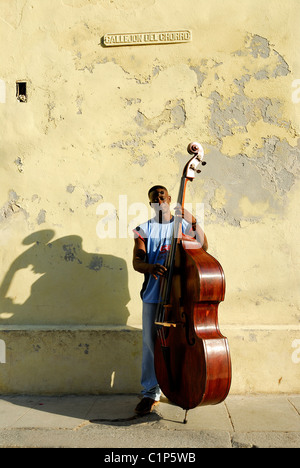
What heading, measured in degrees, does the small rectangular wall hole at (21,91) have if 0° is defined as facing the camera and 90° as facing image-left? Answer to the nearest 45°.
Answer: approximately 0°

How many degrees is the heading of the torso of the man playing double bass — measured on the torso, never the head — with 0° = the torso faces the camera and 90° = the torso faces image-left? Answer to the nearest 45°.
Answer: approximately 0°

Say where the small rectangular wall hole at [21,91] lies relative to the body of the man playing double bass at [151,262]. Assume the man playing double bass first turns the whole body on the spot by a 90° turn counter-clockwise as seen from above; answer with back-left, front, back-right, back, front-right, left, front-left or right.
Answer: back-left
